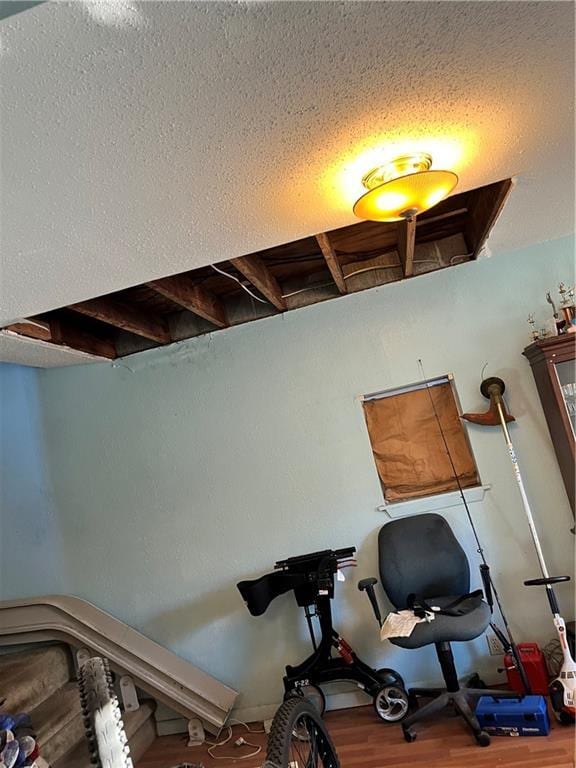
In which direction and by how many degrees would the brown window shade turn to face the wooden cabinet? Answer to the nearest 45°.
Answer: approximately 90° to its left

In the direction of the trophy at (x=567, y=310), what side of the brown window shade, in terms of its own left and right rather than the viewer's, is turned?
left

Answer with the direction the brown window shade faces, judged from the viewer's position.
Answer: facing the viewer

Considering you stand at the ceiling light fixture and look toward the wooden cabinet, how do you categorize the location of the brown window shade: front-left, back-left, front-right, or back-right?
front-left

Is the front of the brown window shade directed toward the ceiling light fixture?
yes
